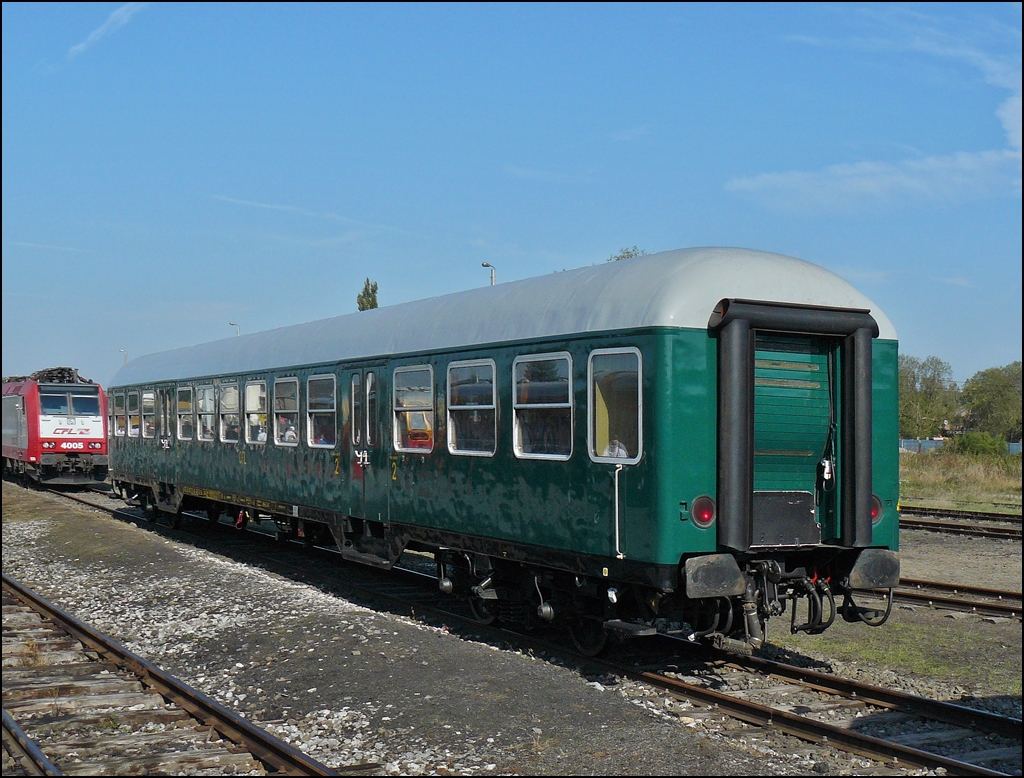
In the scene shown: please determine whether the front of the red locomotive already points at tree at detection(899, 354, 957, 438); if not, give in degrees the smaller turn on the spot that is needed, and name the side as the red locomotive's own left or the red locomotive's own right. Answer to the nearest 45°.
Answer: approximately 45° to the red locomotive's own left

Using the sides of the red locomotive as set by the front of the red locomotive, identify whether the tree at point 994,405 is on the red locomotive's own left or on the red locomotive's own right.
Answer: on the red locomotive's own left

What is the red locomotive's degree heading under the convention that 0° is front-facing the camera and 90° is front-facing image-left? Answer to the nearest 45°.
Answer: approximately 315°

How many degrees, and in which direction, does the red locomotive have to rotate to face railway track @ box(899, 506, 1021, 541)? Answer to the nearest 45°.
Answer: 0° — it already faces it

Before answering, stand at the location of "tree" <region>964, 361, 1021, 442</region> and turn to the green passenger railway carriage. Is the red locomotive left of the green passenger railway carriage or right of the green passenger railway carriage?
right

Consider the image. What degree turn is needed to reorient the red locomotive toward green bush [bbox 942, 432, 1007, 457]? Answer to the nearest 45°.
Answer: approximately 45° to its left

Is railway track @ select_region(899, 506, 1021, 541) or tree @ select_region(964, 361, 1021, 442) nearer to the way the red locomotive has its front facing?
the railway track

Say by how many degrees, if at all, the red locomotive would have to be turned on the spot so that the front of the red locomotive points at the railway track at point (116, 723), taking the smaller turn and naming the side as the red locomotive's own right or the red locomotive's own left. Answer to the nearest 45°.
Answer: approximately 45° to the red locomotive's own right
